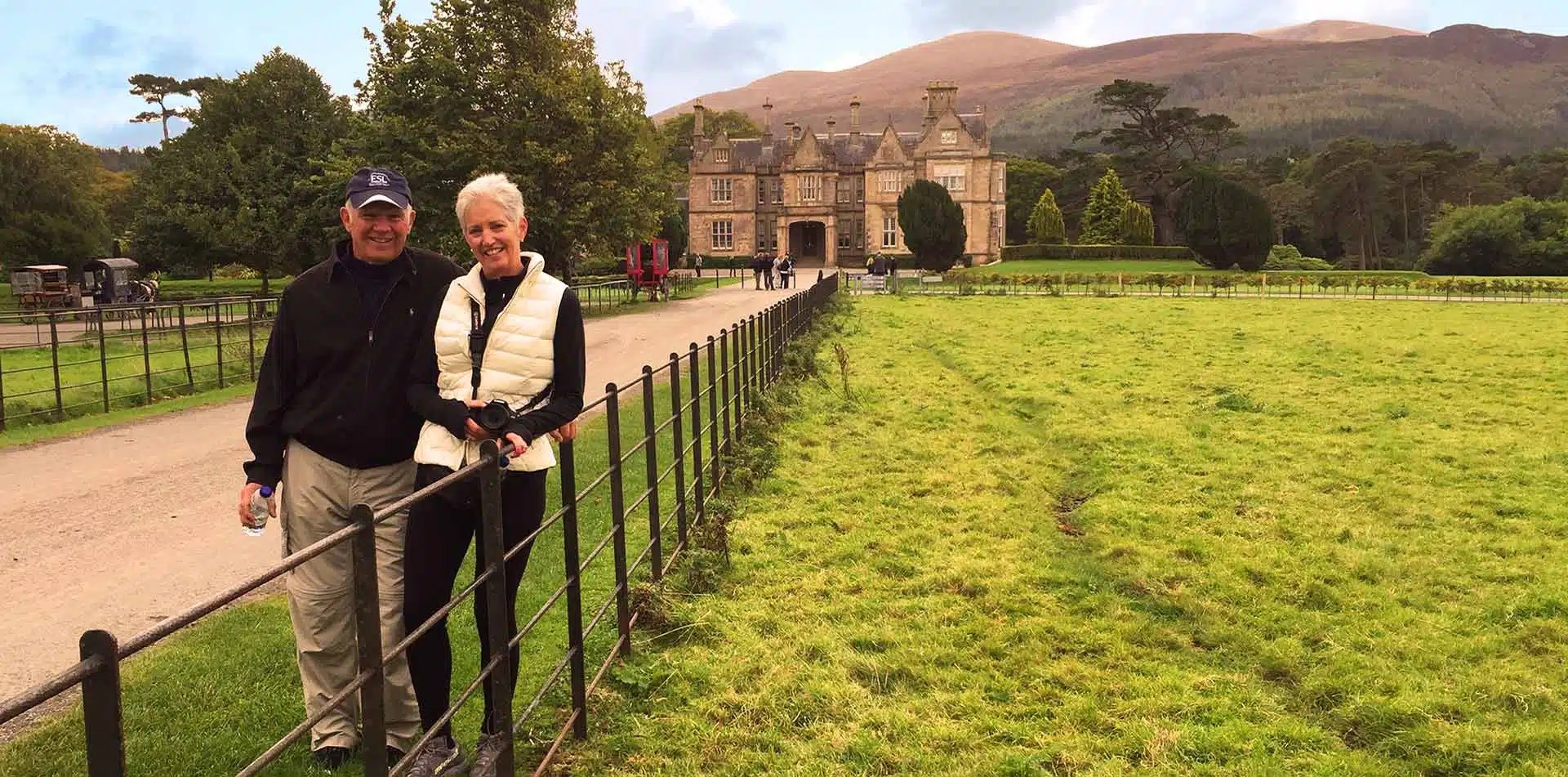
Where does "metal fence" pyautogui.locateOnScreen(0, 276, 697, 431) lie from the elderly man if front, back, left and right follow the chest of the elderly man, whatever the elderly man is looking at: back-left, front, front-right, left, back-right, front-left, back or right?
back

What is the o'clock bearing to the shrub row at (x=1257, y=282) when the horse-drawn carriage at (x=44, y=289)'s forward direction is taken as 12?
The shrub row is roughly at 1 o'clock from the horse-drawn carriage.

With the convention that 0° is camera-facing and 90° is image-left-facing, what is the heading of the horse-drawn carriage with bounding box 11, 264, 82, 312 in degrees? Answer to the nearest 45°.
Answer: approximately 270°

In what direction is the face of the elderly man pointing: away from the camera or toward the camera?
toward the camera

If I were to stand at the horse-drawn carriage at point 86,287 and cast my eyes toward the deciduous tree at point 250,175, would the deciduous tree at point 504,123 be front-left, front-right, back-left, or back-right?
front-right

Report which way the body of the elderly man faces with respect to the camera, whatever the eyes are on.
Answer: toward the camera

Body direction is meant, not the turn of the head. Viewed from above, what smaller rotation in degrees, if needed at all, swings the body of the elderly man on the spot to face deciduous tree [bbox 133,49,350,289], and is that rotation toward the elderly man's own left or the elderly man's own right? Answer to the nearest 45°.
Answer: approximately 180°

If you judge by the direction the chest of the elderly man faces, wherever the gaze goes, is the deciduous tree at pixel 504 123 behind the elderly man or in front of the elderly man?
behind

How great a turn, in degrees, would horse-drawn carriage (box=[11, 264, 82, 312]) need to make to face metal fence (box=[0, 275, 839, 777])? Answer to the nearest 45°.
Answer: approximately 90° to its right

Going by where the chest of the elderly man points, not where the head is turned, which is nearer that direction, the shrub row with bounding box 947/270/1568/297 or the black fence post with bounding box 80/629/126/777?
the black fence post

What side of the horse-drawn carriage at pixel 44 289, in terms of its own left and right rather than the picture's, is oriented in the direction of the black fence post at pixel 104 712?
right

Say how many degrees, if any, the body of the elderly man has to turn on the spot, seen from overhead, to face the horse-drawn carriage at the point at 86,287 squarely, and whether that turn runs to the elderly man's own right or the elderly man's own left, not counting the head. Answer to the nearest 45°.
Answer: approximately 180°

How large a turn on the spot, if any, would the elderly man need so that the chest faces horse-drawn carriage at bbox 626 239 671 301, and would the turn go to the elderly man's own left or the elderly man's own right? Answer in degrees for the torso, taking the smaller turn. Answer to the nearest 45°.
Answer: approximately 180°

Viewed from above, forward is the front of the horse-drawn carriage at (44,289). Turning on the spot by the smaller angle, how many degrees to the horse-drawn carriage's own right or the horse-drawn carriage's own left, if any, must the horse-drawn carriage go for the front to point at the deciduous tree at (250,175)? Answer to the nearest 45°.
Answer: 0° — it already faces it

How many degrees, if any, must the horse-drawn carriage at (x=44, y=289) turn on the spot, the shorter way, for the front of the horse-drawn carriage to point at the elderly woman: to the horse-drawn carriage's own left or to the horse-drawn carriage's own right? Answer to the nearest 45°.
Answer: approximately 90° to the horse-drawn carriage's own right

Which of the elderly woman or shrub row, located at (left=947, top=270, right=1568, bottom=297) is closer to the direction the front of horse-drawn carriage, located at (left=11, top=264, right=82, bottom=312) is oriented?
the shrub row

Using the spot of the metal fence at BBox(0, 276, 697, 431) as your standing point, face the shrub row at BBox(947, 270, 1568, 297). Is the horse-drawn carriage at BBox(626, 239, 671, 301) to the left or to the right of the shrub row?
left

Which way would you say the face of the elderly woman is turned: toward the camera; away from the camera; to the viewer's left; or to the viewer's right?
toward the camera
